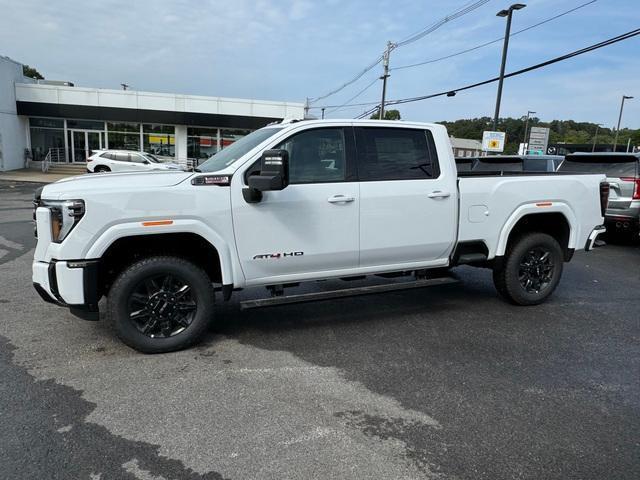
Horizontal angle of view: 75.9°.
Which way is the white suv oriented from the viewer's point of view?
to the viewer's right

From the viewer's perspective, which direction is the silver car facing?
away from the camera

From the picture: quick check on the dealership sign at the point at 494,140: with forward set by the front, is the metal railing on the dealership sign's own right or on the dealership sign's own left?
on the dealership sign's own right

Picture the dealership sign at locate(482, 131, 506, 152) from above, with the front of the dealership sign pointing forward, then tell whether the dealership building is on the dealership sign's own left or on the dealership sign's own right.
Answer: on the dealership sign's own right

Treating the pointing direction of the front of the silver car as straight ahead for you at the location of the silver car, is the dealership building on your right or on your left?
on your left

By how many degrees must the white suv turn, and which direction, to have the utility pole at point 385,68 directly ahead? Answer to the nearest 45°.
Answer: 0° — it already faces it

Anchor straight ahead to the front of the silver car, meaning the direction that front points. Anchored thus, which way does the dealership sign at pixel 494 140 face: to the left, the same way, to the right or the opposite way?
the opposite way

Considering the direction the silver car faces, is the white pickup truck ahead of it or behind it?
behind

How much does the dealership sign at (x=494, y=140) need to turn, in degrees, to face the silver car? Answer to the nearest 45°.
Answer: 0° — it already faces it

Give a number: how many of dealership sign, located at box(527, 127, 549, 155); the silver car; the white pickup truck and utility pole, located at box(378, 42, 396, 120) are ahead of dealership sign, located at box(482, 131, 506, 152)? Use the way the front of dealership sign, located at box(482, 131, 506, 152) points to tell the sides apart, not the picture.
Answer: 2

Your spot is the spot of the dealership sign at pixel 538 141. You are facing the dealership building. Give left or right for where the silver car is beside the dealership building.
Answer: left

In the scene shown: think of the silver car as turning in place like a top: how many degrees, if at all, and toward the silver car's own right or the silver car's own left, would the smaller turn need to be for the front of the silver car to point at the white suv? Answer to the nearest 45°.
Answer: approximately 90° to the silver car's own left

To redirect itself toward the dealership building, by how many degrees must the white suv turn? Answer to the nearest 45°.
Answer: approximately 90° to its left

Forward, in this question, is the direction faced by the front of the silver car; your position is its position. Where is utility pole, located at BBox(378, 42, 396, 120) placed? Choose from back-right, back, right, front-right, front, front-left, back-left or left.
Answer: front-left
